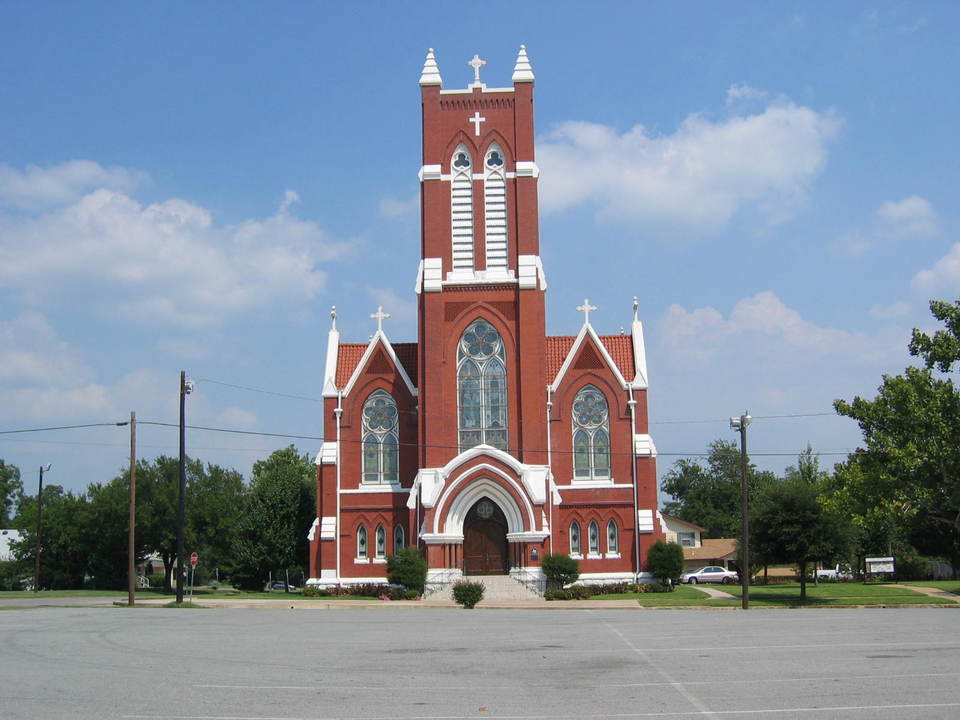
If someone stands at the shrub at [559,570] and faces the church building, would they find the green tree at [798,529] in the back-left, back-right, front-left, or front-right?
back-right

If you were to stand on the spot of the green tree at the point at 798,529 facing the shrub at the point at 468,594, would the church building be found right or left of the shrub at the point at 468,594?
right

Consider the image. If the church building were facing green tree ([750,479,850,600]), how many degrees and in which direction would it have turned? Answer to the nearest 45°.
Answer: approximately 45° to its left

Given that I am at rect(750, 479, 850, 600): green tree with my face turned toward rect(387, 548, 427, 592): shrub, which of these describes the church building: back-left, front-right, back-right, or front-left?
front-right

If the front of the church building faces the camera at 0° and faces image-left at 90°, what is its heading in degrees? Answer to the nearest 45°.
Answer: approximately 0°

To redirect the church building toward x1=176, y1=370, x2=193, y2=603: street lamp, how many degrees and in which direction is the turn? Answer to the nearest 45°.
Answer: approximately 45° to its right

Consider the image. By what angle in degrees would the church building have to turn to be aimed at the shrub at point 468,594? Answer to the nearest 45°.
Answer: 0° — it already faces it

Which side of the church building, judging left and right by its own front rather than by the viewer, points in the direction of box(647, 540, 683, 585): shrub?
left
